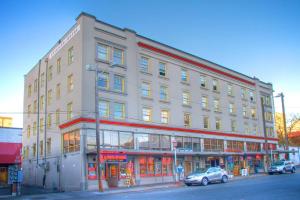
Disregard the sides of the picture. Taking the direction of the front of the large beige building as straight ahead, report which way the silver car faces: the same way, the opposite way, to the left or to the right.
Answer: to the right

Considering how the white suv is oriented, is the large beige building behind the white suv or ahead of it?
ahead

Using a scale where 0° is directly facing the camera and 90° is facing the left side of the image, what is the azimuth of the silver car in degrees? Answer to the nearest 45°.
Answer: approximately 45°

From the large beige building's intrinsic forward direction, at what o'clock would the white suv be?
The white suv is roughly at 10 o'clock from the large beige building.

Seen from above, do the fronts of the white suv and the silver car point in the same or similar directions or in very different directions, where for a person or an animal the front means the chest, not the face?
same or similar directions

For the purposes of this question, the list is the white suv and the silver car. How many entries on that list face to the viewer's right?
0

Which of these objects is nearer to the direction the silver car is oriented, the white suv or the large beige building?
the large beige building

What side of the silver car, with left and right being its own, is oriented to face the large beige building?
right

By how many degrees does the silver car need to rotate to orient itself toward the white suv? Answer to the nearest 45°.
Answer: approximately 180°

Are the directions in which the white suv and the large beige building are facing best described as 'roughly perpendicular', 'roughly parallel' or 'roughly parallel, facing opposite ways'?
roughly perpendicular

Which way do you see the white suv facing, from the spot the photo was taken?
facing the viewer and to the left of the viewer

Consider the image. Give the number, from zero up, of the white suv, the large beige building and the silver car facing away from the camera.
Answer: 0

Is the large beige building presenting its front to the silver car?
yes
